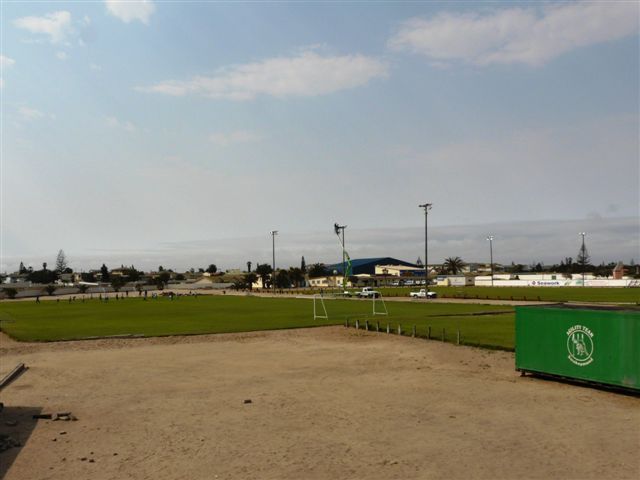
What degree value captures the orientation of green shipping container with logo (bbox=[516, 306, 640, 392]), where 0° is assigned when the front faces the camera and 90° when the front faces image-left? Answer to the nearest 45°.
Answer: approximately 45°
